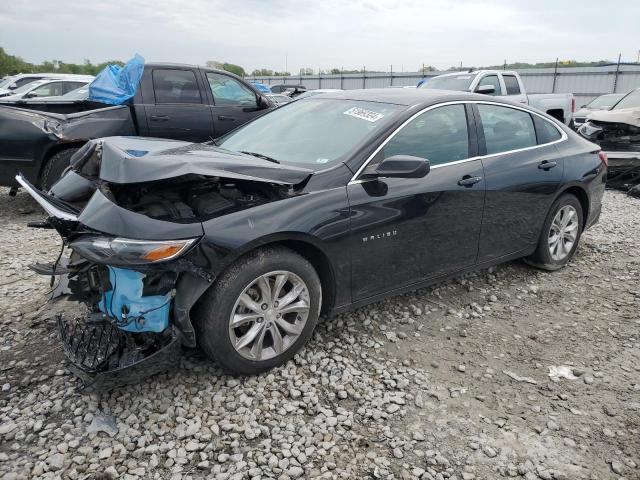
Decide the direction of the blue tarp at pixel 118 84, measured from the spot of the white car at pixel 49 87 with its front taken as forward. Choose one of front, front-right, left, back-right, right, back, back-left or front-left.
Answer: front-left

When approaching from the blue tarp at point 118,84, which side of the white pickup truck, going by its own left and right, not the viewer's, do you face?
front

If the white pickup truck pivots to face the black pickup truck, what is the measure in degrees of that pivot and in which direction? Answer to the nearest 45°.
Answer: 0° — it already faces it

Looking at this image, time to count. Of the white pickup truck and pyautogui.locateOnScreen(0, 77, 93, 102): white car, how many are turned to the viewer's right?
0

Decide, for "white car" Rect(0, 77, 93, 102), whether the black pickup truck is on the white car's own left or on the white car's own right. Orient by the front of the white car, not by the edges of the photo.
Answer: on the white car's own left

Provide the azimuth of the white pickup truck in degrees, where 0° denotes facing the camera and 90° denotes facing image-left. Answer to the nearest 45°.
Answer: approximately 45°

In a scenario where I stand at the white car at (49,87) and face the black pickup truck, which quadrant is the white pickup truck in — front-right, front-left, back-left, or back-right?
front-left
